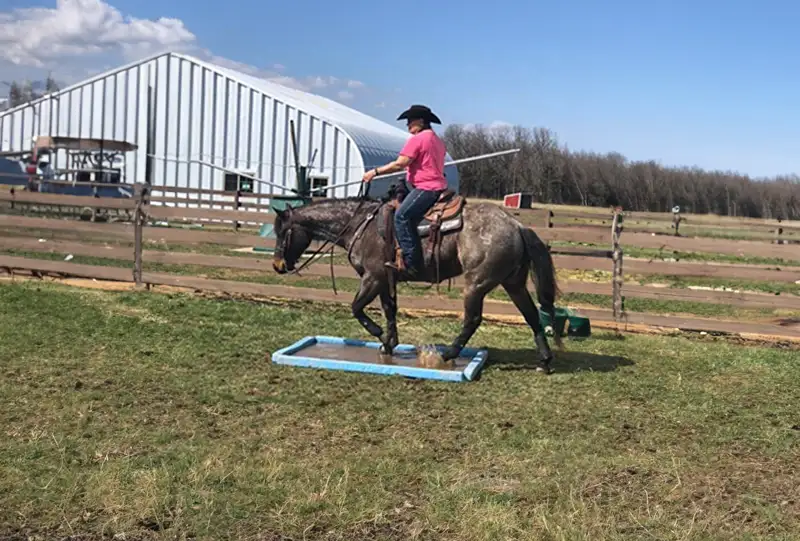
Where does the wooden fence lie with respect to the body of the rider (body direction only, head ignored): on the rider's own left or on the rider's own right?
on the rider's own right

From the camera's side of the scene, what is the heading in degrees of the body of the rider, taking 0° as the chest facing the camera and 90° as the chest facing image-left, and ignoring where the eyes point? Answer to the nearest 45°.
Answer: approximately 90°

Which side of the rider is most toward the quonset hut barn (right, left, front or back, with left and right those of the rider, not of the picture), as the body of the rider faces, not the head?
right

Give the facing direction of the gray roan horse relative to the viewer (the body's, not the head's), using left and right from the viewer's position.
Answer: facing to the left of the viewer

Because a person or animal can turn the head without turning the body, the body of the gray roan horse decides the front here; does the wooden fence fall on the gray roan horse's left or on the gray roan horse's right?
on the gray roan horse's right
